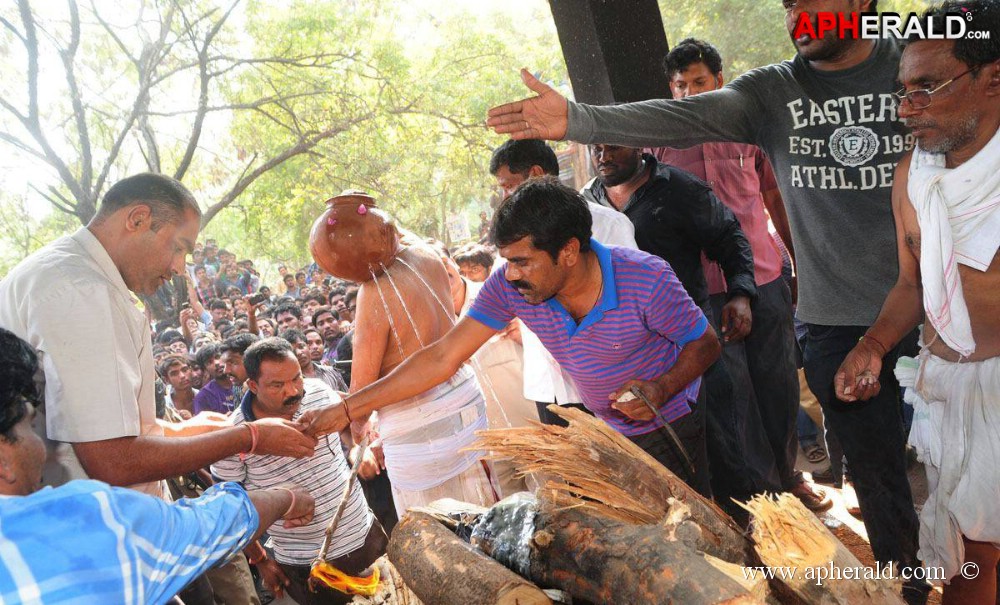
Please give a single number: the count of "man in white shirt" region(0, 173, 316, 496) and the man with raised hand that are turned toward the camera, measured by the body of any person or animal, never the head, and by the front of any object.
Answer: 1

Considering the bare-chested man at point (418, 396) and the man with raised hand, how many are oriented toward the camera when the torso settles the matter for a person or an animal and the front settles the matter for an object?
1

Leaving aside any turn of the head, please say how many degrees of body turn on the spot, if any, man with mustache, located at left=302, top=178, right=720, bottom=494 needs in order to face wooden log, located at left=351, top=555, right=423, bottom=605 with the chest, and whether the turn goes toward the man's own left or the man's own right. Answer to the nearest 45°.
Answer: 0° — they already face it

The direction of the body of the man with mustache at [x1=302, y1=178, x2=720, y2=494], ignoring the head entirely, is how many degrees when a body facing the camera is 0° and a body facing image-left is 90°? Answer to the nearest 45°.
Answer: approximately 45°

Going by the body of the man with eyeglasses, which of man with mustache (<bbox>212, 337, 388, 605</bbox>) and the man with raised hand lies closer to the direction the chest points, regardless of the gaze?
the man with mustache

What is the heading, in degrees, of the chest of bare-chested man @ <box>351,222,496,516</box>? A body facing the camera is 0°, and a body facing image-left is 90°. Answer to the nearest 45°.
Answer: approximately 180°
